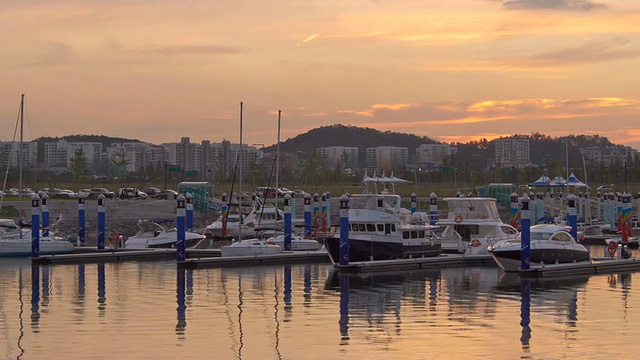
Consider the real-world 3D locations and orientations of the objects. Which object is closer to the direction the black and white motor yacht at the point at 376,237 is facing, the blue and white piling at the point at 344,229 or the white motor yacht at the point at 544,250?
the blue and white piling

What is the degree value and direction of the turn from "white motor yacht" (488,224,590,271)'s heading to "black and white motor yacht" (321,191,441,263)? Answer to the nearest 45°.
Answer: approximately 45° to its right

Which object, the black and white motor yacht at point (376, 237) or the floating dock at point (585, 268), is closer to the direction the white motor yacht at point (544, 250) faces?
the black and white motor yacht

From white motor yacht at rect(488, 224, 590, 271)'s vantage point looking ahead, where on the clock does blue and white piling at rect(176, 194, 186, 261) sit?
The blue and white piling is roughly at 1 o'clock from the white motor yacht.

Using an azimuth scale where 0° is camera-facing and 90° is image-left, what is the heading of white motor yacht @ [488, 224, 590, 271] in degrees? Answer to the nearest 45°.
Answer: approximately 45°

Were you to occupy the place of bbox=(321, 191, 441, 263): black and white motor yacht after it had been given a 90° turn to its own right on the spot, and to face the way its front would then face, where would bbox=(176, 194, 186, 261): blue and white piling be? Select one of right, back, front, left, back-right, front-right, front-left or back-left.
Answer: front-left

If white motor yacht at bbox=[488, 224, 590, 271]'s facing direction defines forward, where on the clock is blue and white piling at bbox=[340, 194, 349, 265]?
The blue and white piling is roughly at 1 o'clock from the white motor yacht.

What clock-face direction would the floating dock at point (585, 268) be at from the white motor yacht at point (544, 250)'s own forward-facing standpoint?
The floating dock is roughly at 7 o'clock from the white motor yacht.

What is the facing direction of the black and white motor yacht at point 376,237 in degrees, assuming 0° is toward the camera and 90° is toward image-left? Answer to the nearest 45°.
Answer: approximately 45°

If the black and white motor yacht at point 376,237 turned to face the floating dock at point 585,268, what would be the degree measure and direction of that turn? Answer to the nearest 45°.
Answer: approximately 135° to its left
